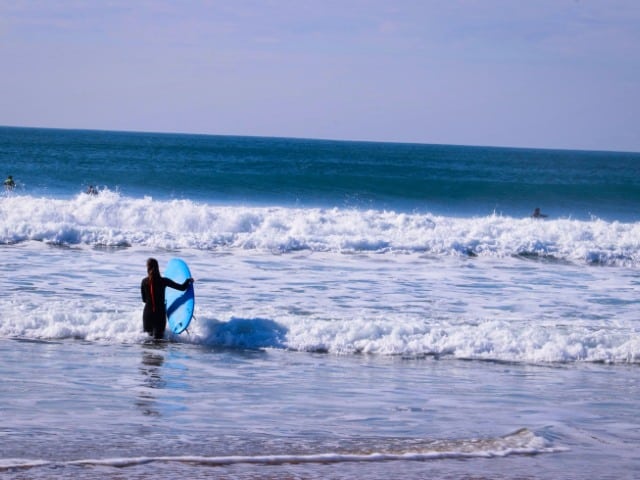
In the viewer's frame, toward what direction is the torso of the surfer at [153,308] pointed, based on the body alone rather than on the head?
away from the camera
